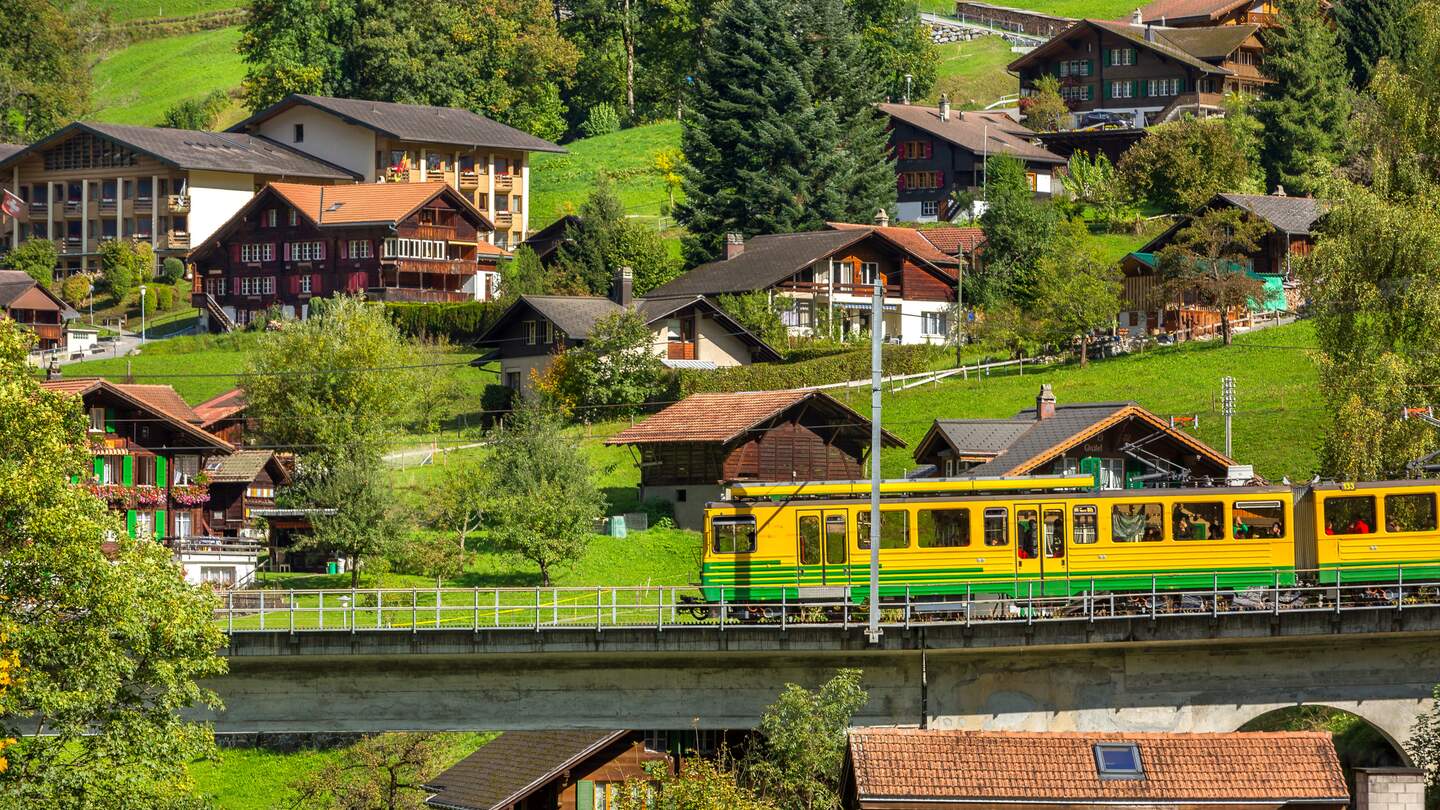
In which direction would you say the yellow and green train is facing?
to the viewer's left

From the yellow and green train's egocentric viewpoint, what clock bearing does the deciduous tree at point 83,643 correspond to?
The deciduous tree is roughly at 11 o'clock from the yellow and green train.

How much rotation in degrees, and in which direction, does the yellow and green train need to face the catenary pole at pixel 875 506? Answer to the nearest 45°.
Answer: approximately 45° to its left
